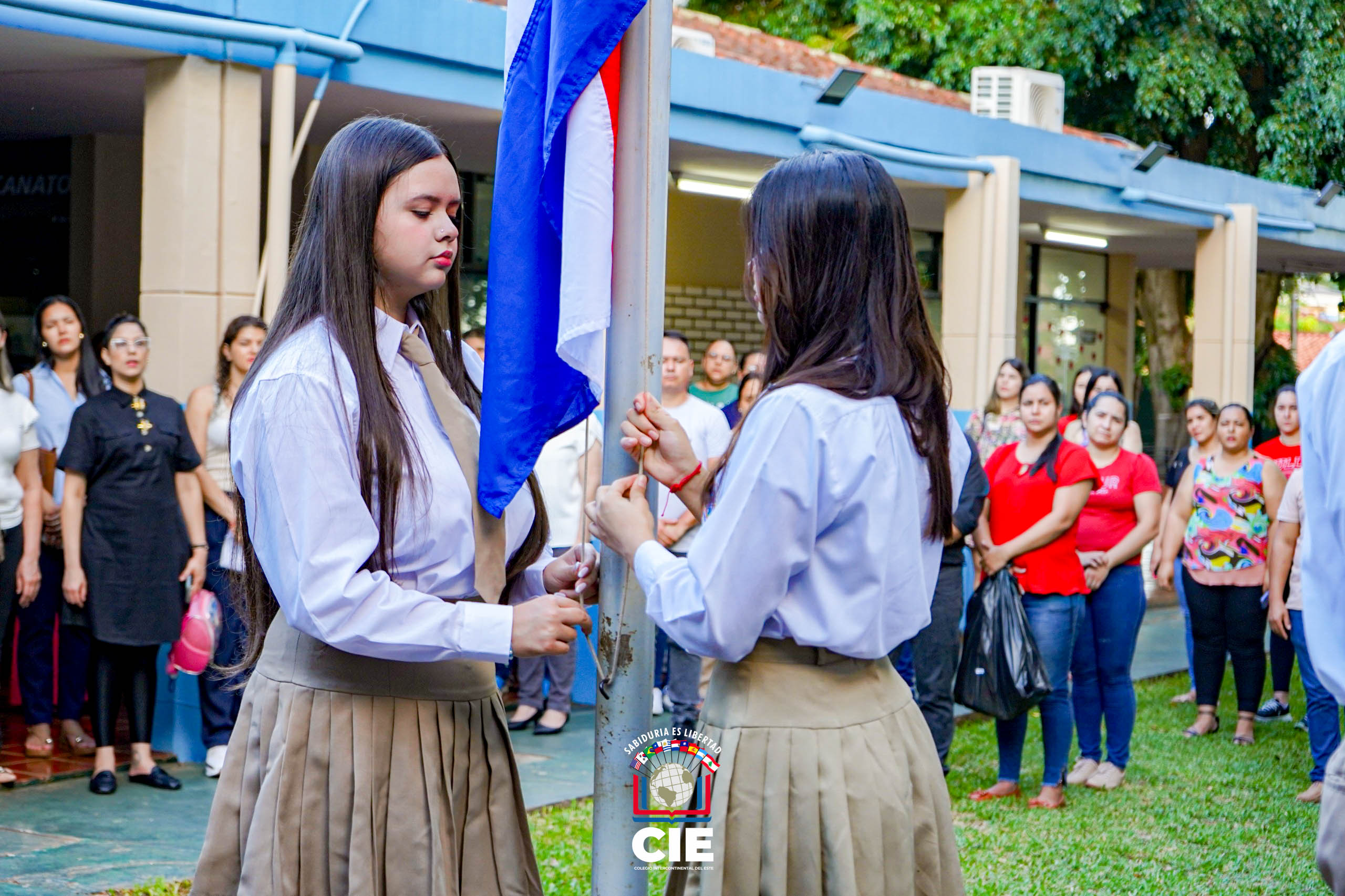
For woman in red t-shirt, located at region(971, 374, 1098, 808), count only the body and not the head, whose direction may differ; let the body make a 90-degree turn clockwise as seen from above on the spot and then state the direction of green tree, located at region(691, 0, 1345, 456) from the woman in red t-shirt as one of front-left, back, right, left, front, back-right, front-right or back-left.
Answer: front-right

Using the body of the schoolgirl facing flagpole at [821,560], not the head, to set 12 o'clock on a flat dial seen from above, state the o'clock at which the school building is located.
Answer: The school building is roughly at 1 o'clock from the schoolgirl facing flagpole.

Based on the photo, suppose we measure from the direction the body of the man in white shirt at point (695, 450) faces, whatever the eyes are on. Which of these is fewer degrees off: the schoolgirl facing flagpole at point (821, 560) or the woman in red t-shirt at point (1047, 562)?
the schoolgirl facing flagpole

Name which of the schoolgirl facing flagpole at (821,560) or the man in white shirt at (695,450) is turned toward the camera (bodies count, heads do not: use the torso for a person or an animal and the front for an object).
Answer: the man in white shirt

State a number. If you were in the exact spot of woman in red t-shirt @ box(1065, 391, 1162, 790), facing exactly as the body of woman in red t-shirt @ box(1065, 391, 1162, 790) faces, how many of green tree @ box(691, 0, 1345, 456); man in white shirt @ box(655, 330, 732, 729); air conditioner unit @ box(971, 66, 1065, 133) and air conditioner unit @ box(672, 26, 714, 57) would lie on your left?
0

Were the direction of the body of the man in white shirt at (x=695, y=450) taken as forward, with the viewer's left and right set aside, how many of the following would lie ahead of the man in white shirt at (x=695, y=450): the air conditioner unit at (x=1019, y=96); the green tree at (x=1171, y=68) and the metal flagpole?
1

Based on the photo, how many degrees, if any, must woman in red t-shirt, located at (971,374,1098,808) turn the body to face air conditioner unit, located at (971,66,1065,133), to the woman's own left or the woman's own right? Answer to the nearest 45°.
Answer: approximately 135° to the woman's own right

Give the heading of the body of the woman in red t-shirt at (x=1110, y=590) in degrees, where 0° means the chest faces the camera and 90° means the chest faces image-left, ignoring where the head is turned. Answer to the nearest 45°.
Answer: approximately 45°

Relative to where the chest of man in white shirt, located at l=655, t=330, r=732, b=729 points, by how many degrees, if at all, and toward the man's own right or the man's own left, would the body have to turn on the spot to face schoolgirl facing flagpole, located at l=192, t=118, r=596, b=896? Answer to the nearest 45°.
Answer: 0° — they already face them

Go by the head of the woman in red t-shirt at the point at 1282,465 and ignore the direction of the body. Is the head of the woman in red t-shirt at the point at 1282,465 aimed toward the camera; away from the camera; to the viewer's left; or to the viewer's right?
toward the camera

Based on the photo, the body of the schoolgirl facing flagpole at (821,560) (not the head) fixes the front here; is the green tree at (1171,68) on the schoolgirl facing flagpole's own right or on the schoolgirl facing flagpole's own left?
on the schoolgirl facing flagpole's own right

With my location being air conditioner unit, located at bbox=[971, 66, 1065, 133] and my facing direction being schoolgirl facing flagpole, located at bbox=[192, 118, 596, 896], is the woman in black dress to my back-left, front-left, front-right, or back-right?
front-right

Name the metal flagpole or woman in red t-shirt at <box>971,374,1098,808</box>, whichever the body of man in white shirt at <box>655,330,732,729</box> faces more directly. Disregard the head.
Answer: the metal flagpole

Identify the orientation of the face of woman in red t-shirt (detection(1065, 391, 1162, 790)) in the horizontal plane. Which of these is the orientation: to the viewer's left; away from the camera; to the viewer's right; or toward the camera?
toward the camera

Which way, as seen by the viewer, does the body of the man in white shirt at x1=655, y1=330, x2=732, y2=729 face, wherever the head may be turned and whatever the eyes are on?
toward the camera

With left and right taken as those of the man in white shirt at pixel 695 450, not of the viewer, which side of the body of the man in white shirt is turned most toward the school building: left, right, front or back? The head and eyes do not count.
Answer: back

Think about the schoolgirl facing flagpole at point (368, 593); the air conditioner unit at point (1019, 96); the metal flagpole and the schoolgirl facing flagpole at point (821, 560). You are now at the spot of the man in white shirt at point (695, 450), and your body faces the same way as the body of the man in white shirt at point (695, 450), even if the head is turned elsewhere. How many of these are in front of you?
3
